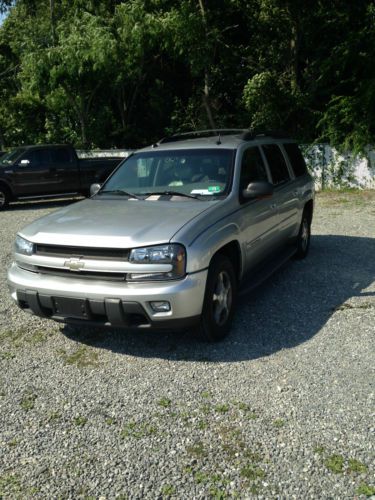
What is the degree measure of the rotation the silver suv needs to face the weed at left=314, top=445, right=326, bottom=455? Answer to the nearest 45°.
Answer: approximately 90° to its left

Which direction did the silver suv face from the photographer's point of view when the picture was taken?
facing the viewer and to the left of the viewer

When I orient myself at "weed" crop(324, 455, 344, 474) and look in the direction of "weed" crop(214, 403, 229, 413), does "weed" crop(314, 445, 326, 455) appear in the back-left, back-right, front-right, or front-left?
front-right

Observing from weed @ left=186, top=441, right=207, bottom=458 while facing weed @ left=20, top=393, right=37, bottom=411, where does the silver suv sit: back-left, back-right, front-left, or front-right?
front-right

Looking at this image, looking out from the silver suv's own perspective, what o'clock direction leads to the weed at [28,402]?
The weed is roughly at 12 o'clock from the silver suv.

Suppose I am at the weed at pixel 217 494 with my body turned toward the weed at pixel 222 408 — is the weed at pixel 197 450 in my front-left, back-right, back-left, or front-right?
front-left

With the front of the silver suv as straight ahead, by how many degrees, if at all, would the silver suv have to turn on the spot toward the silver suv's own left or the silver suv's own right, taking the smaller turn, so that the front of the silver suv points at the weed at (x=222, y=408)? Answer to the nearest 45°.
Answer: approximately 45° to the silver suv's own left

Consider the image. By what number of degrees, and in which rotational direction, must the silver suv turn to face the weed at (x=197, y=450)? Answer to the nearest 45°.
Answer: approximately 45° to its left

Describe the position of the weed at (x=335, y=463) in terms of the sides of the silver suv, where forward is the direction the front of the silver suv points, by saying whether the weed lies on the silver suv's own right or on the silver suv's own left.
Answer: on the silver suv's own left

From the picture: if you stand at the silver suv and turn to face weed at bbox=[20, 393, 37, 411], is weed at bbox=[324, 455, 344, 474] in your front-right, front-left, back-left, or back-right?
front-left
